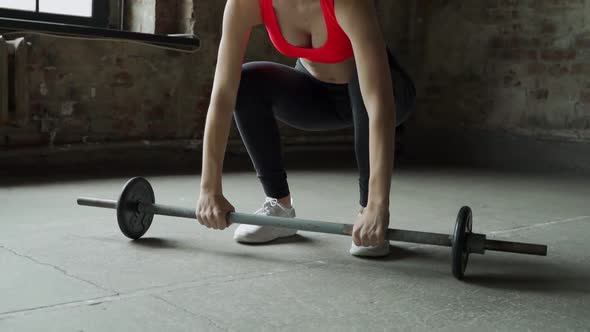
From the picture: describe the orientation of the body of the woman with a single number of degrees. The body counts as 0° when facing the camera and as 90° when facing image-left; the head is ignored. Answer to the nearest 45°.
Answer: approximately 45°

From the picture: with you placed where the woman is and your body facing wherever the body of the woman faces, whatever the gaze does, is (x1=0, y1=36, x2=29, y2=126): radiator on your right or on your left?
on your right

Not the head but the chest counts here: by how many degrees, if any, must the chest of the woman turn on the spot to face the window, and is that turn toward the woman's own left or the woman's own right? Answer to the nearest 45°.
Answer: approximately 90° to the woman's own right

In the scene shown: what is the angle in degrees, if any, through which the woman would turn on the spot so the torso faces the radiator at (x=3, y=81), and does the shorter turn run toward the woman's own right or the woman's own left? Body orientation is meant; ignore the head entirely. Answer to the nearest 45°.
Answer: approximately 90° to the woman's own right
